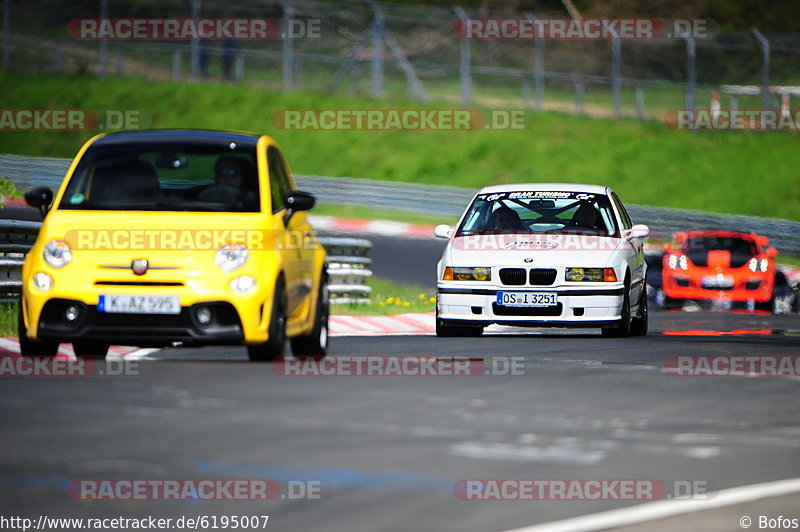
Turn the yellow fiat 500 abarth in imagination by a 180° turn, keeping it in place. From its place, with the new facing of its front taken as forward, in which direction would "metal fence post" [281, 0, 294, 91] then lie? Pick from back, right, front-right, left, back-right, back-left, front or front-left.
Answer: front

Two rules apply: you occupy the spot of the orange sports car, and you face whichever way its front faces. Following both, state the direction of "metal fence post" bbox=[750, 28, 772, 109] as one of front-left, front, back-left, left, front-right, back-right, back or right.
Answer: back

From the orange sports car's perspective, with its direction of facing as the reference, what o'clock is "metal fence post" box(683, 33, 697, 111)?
The metal fence post is roughly at 6 o'clock from the orange sports car.

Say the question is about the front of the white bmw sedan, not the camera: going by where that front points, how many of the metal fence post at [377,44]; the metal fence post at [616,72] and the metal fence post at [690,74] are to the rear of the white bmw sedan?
3

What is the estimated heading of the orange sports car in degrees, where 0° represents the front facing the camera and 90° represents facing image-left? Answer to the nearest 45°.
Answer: approximately 0°

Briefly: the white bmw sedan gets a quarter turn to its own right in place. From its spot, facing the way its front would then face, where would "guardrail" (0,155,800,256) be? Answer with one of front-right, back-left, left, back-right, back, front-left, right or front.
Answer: right

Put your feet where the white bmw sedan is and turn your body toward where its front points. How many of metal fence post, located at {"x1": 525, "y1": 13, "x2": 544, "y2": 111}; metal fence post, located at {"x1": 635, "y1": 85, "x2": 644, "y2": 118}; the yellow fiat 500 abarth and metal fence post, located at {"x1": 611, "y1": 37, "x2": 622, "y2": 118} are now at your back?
3

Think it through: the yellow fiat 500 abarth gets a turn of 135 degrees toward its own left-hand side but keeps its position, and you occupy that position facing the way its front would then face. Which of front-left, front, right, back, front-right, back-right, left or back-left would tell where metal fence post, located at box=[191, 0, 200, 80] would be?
front-left

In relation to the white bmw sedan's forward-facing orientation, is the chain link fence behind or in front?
behind

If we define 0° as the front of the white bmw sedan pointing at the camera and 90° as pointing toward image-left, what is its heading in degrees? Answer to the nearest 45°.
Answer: approximately 0°

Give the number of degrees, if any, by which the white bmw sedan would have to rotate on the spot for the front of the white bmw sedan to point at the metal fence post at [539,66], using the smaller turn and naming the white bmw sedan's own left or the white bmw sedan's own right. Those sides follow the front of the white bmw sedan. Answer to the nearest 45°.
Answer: approximately 180°

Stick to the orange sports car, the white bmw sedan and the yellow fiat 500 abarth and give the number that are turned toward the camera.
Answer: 3
